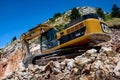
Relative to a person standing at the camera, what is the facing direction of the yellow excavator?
facing away from the viewer and to the left of the viewer
